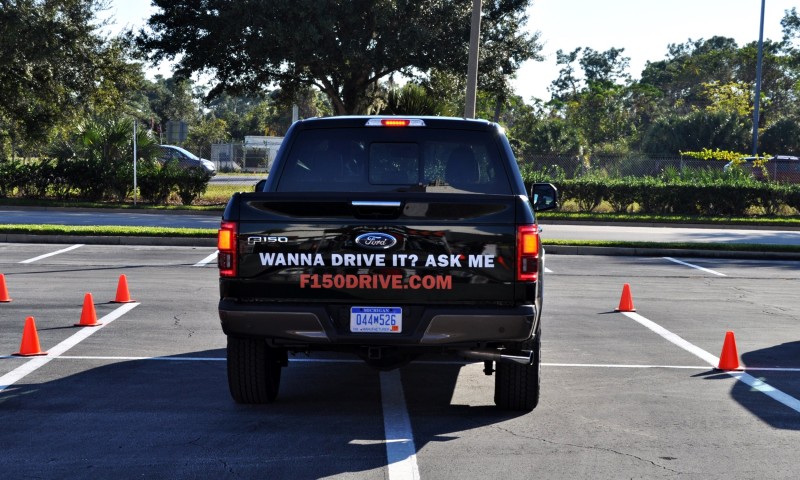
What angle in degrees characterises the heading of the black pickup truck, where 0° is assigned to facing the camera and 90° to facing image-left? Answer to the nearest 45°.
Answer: approximately 180°

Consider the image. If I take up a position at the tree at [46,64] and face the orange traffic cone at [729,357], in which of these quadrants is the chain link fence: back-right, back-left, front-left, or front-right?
front-left

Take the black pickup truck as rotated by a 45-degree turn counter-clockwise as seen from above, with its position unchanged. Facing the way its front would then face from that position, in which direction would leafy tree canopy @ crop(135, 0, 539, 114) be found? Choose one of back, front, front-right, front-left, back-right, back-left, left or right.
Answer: front-right

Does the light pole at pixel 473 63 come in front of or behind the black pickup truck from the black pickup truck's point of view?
in front

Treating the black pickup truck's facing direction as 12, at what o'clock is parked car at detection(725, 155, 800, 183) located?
The parked car is roughly at 1 o'clock from the black pickup truck.

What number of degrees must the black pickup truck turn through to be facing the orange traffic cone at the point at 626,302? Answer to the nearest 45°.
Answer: approximately 45° to its right

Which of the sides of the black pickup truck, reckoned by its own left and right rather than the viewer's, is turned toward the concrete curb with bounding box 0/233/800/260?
front

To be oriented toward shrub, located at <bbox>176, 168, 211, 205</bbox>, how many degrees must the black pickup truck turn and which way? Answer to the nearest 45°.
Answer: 0° — it already faces it

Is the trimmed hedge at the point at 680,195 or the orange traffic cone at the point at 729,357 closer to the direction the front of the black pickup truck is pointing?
the trimmed hedge

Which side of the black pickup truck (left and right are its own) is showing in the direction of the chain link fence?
front
